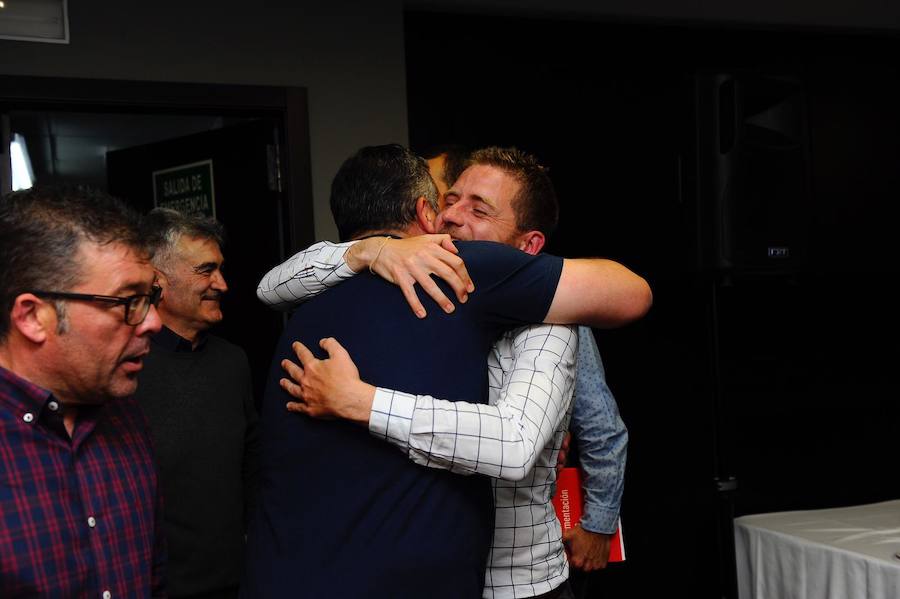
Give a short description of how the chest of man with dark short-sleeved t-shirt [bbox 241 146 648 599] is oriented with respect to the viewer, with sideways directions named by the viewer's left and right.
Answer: facing away from the viewer and to the right of the viewer

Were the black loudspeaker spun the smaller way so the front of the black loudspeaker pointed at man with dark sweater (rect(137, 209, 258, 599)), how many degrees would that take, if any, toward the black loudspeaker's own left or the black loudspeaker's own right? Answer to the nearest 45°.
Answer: approximately 90° to the black loudspeaker's own right

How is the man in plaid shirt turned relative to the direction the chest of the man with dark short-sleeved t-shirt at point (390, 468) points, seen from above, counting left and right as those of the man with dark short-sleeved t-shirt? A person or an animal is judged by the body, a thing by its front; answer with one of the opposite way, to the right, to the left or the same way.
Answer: to the right

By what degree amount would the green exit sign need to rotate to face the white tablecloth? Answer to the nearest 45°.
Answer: approximately 90° to its left

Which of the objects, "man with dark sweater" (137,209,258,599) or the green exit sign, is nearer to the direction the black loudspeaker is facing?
the man with dark sweater

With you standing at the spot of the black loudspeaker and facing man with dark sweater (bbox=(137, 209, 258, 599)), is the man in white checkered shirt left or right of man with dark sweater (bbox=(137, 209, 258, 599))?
left

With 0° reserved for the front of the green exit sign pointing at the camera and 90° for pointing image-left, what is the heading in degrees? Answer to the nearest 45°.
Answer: approximately 45°

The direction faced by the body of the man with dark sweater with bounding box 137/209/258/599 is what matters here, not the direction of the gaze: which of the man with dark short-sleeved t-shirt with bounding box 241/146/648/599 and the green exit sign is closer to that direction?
the man with dark short-sleeved t-shirt

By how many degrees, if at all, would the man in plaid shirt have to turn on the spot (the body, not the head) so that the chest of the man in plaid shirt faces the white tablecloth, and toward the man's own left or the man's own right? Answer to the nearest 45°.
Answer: approximately 45° to the man's own left

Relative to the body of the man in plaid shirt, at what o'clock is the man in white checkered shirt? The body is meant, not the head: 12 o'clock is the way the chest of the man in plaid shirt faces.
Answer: The man in white checkered shirt is roughly at 11 o'clock from the man in plaid shirt.
